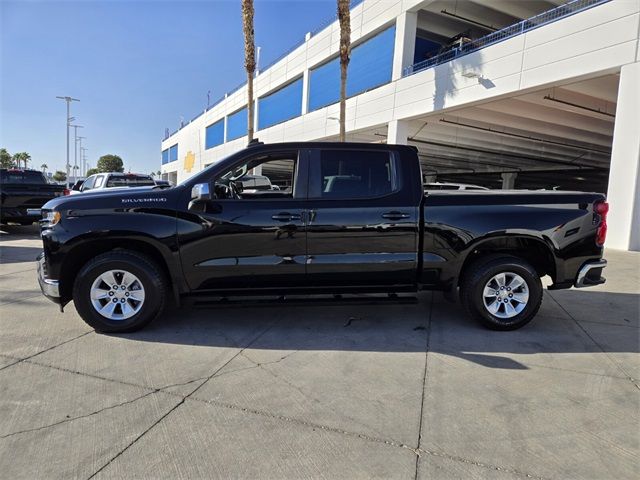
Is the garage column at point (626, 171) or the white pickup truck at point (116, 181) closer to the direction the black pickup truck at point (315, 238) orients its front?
the white pickup truck

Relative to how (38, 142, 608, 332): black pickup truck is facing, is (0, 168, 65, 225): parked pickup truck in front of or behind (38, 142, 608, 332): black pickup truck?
in front

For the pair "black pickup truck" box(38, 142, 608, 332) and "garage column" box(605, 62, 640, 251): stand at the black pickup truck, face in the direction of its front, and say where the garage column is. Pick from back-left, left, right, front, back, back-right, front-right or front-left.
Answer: back-right

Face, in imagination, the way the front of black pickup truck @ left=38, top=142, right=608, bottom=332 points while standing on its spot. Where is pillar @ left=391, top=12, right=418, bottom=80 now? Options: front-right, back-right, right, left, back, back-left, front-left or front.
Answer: right

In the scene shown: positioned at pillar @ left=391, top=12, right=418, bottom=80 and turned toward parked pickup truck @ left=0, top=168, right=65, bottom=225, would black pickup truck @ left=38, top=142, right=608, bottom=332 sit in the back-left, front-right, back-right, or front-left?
front-left

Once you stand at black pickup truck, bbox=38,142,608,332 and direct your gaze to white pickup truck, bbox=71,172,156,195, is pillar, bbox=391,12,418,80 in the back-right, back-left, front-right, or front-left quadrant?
front-right

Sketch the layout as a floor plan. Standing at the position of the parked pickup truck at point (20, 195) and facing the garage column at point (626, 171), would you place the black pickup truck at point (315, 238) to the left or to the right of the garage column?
right

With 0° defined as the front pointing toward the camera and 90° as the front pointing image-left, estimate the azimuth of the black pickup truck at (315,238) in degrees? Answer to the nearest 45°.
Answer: approximately 90°

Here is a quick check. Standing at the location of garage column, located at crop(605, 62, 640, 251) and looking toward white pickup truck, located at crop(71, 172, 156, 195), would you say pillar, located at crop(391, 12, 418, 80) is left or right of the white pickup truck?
right

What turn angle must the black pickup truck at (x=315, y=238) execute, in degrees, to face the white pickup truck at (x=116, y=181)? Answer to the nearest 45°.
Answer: approximately 45° to its right

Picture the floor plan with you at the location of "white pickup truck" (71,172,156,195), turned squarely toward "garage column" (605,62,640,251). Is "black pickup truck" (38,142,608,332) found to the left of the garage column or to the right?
right
